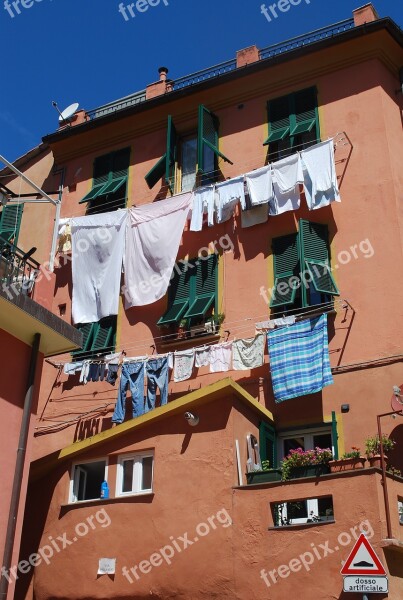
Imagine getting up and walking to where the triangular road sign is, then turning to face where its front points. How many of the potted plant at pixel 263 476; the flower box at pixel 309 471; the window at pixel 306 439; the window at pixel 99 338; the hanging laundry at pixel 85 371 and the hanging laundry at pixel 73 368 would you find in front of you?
0

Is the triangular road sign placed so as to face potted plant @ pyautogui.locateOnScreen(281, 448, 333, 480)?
no

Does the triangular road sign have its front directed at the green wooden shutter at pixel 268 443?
no

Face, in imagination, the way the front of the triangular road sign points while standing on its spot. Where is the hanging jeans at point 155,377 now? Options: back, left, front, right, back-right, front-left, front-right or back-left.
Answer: back-right

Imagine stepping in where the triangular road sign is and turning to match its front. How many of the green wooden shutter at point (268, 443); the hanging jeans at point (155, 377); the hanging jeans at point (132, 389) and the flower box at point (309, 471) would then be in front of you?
0

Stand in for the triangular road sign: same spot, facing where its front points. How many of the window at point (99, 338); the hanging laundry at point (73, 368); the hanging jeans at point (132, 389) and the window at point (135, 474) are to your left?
0

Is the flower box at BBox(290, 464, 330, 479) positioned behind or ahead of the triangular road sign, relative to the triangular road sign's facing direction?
behind

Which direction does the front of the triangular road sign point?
toward the camera

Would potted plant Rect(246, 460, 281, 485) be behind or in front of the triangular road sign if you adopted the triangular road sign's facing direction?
behind

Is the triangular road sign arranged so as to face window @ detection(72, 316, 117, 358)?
no
